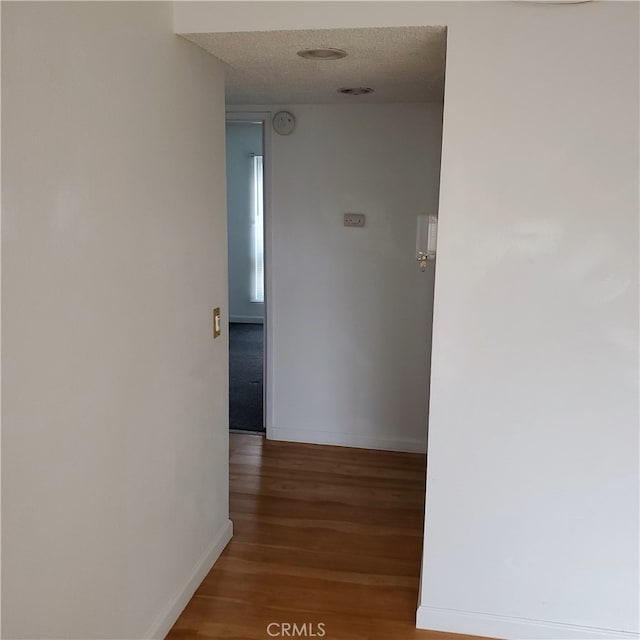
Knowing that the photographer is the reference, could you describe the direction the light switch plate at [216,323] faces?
facing the viewer and to the right of the viewer

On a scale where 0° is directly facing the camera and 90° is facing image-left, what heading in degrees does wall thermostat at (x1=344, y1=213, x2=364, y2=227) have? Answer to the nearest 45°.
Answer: approximately 0°

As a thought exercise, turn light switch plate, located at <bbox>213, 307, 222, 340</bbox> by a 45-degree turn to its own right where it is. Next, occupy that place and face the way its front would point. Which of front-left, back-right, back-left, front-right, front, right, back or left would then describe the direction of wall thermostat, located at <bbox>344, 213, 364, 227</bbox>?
back-left

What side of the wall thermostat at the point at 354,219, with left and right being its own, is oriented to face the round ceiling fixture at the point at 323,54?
front
